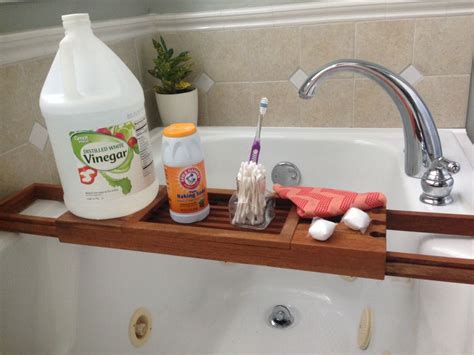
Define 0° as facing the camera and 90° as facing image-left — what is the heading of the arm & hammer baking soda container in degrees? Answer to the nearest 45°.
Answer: approximately 0°

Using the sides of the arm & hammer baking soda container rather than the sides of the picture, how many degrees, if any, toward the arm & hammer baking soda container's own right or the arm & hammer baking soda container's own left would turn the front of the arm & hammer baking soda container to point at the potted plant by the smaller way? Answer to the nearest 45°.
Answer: approximately 180°
